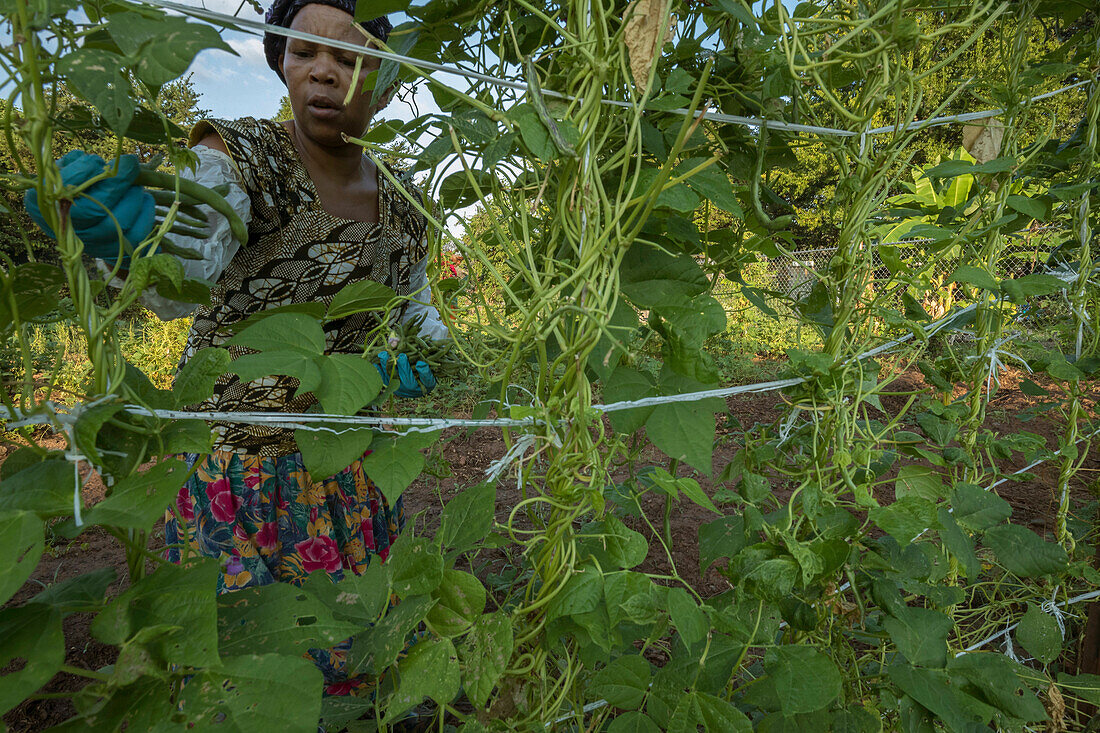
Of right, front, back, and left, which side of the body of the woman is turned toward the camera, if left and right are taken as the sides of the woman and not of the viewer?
front

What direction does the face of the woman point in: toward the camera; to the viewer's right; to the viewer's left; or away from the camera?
toward the camera

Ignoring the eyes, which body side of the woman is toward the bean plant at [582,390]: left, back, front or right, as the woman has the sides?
front
